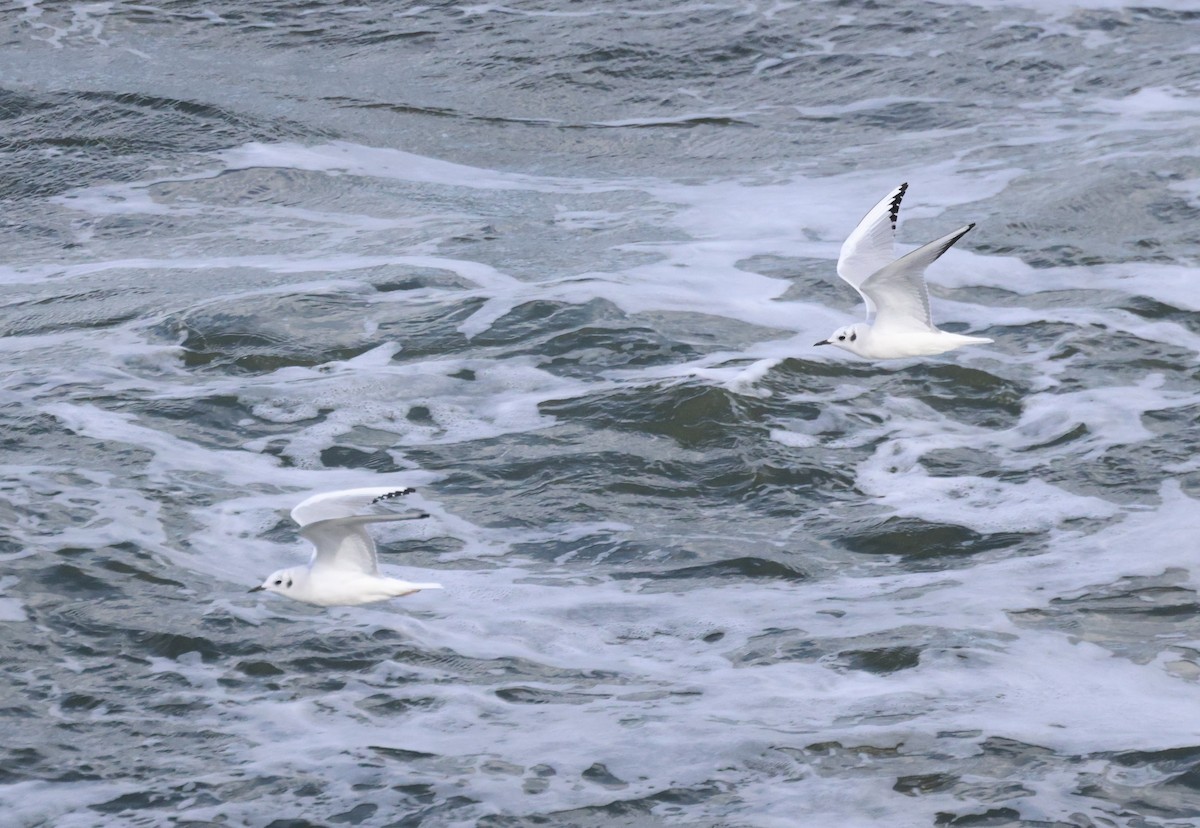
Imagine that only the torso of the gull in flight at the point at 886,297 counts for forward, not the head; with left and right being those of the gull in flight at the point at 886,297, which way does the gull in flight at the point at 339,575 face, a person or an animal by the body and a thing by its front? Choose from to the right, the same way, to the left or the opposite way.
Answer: the same way

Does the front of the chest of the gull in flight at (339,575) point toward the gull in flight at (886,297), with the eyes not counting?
no

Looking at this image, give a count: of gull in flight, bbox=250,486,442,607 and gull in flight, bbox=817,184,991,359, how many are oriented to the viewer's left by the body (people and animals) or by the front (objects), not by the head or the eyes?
2

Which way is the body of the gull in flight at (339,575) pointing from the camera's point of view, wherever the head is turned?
to the viewer's left

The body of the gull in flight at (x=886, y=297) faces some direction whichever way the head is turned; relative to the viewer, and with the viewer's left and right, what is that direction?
facing to the left of the viewer

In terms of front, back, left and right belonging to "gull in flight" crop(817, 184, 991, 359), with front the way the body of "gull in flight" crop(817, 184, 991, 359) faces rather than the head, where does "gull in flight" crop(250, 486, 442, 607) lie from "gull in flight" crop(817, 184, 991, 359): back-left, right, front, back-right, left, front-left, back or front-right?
front-left
